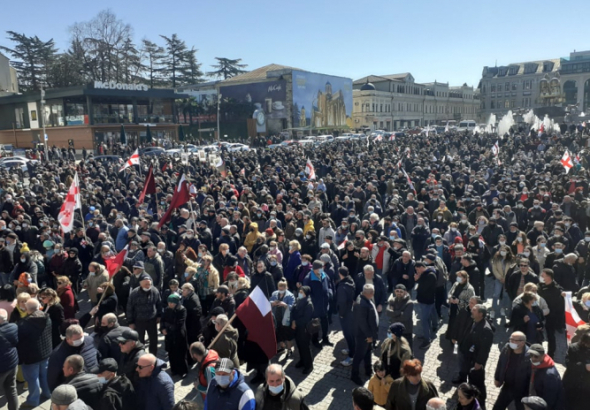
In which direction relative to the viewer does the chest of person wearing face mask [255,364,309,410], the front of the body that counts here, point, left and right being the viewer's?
facing the viewer

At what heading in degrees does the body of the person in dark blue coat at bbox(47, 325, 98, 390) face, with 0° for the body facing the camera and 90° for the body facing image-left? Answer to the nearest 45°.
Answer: approximately 315°

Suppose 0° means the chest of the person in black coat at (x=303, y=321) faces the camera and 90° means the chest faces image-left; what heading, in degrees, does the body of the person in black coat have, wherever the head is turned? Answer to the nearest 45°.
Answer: approximately 45°

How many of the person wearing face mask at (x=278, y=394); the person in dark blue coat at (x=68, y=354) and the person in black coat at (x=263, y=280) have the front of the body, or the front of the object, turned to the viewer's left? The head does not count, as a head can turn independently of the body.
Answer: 0

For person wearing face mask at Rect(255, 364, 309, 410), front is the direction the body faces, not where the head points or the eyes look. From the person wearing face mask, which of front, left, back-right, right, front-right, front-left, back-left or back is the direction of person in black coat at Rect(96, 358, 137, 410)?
right

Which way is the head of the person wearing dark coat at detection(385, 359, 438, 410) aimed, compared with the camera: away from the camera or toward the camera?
toward the camera

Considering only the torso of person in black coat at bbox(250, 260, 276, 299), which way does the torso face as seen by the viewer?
toward the camera

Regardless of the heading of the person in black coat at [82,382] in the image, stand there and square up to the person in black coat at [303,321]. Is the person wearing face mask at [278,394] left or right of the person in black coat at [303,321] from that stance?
right

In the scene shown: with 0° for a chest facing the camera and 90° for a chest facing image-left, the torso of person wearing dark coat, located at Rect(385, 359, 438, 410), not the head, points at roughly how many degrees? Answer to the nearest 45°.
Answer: approximately 0°

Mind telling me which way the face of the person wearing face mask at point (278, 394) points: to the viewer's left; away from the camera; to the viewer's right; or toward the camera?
toward the camera
